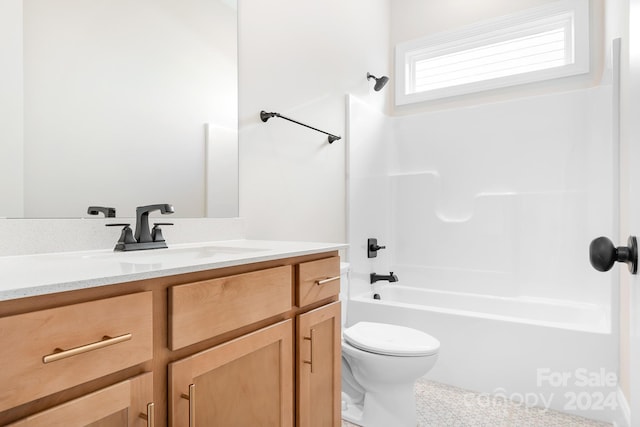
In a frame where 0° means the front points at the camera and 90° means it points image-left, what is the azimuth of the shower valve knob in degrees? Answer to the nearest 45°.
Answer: approximately 315°

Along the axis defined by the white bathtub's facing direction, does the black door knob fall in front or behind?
in front

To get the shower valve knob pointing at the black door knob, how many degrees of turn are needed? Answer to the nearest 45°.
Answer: approximately 45° to its right

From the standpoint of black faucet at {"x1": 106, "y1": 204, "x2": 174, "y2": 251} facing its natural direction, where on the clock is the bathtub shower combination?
The bathtub shower combination is roughly at 10 o'clock from the black faucet.

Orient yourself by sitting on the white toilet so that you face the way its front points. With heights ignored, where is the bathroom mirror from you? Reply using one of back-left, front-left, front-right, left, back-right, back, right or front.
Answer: right

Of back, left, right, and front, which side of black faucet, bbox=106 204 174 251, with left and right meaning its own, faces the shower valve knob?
left

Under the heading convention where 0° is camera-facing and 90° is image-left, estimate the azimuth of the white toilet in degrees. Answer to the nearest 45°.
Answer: approximately 315°

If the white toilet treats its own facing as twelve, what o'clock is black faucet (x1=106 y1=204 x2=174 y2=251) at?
The black faucet is roughly at 3 o'clock from the white toilet.

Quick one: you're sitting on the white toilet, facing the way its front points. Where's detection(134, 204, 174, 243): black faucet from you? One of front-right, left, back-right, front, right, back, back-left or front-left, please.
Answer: right
